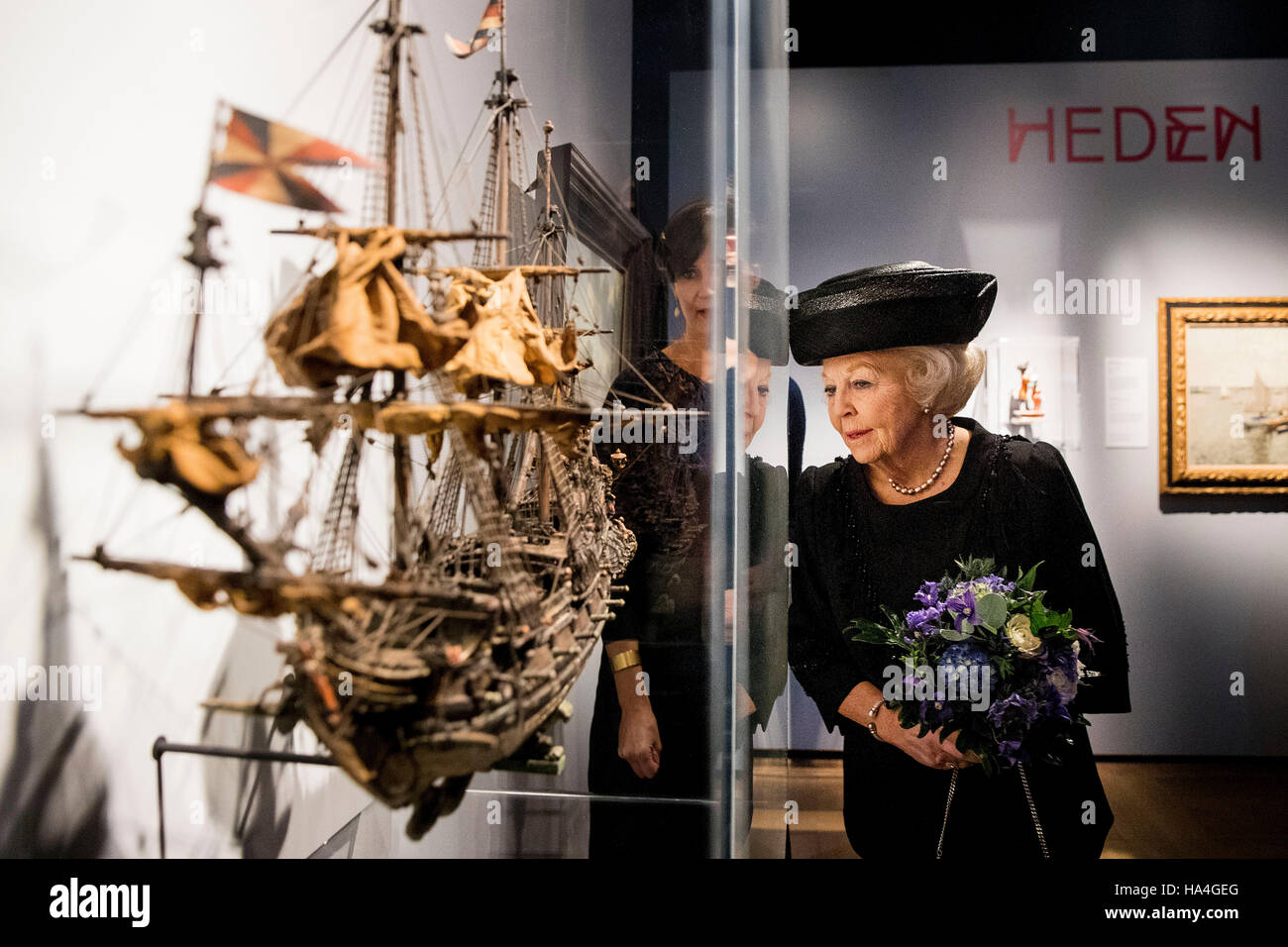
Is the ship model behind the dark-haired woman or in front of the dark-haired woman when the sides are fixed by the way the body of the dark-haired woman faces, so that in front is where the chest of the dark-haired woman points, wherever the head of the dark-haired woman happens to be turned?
in front

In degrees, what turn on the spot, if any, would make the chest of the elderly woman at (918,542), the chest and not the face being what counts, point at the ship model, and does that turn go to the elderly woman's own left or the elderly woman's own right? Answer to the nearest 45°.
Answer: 0° — they already face it

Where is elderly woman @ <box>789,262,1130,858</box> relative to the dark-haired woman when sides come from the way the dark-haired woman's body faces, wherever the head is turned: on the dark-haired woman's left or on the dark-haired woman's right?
on the dark-haired woman's left

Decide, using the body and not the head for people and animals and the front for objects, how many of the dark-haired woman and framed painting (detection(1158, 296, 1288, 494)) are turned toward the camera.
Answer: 2

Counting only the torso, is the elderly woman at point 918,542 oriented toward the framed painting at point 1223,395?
no

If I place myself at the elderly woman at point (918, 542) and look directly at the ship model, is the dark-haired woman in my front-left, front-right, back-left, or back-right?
front-right

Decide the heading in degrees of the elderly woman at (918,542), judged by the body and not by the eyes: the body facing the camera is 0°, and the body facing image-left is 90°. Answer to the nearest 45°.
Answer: approximately 45°

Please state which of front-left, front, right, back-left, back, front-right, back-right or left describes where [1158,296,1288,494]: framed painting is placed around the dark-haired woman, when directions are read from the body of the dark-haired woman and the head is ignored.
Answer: left

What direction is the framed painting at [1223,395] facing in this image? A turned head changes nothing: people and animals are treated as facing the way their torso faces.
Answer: toward the camera

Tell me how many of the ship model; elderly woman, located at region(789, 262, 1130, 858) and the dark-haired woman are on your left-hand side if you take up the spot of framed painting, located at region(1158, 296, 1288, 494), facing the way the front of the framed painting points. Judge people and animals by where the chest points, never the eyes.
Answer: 0

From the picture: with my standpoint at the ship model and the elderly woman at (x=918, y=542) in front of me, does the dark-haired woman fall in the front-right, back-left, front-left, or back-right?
front-left

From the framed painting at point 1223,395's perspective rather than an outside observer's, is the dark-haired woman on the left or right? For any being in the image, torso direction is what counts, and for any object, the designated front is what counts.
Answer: on its right

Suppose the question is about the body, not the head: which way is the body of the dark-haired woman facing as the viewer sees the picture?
toward the camera

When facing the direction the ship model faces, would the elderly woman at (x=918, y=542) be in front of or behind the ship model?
behind
